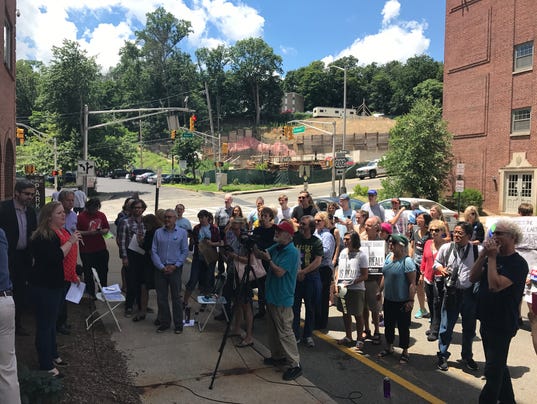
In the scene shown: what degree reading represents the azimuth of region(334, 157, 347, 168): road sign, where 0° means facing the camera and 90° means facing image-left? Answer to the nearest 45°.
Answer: approximately 0°

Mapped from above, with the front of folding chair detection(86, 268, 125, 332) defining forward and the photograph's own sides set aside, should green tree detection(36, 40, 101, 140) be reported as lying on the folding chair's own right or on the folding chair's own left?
on the folding chair's own left

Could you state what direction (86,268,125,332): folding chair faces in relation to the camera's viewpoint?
facing to the right of the viewer

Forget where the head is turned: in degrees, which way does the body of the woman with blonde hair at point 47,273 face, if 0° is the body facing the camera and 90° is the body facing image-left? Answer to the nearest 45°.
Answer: approximately 270°

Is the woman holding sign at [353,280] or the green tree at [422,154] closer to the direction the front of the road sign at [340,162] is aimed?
the woman holding sign

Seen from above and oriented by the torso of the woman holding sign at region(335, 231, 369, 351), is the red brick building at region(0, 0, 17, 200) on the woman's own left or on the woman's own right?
on the woman's own right

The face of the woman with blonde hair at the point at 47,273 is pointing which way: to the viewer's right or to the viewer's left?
to the viewer's right

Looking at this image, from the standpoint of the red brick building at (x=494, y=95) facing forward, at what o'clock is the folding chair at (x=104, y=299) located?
The folding chair is roughly at 11 o'clock from the red brick building.
